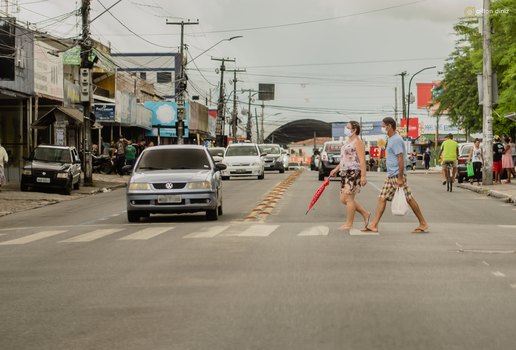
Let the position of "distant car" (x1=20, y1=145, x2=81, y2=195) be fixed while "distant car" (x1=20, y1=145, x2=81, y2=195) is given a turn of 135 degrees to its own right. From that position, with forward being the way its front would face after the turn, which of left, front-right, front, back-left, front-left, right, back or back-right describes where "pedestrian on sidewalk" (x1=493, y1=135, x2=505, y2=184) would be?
back-right

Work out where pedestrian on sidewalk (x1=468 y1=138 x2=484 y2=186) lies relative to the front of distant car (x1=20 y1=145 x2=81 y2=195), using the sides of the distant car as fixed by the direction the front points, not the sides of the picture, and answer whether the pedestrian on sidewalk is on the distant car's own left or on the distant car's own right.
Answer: on the distant car's own left

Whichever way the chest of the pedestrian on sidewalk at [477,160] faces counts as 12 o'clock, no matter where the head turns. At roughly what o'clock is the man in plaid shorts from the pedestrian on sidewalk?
The man in plaid shorts is roughly at 12 o'clock from the pedestrian on sidewalk.

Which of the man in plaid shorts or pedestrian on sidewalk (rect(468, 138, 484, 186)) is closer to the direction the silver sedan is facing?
the man in plaid shorts

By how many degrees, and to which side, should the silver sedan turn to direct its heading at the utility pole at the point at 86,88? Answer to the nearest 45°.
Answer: approximately 180°

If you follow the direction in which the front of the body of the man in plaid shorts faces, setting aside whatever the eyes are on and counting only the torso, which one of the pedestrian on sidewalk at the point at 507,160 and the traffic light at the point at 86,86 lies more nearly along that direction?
the traffic light
